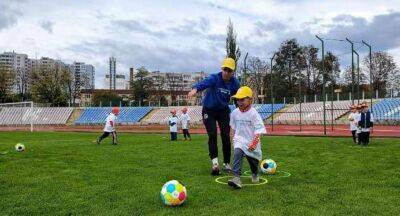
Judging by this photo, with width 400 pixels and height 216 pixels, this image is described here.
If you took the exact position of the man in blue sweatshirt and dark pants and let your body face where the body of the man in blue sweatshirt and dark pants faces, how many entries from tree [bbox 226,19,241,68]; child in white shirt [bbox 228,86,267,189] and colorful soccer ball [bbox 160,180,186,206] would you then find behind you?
1

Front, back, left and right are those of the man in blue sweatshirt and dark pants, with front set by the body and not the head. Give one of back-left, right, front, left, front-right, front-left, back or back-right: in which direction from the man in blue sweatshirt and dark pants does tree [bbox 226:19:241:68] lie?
back

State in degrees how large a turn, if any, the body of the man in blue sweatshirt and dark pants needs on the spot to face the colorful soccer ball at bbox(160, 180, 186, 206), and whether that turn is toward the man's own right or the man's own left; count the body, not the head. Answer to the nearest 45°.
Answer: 0° — they already face it

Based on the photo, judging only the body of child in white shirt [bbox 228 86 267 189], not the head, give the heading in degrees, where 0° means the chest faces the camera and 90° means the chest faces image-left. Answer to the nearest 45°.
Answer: approximately 45°

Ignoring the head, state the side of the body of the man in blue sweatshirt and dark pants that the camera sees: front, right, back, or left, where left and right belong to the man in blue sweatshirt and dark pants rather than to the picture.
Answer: front

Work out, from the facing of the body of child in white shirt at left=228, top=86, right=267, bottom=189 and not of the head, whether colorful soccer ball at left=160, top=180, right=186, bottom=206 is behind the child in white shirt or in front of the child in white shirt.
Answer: in front
